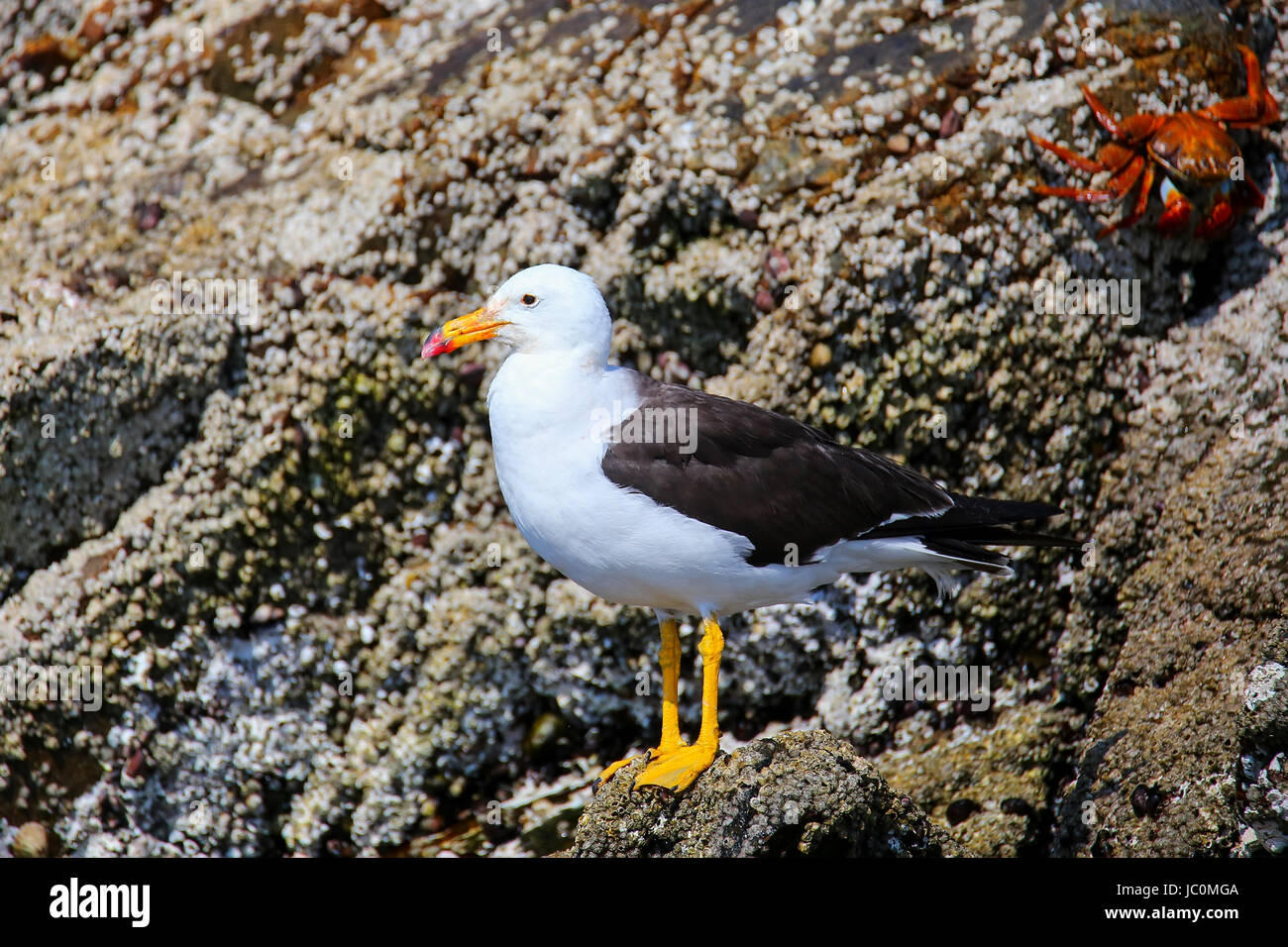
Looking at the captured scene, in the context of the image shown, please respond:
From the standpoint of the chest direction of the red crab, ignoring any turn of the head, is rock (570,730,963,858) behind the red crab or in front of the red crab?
in front

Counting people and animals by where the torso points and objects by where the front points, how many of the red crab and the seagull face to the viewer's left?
1

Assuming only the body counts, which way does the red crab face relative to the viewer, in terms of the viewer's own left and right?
facing the viewer

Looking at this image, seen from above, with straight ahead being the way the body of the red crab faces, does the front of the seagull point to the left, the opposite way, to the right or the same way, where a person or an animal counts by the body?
to the right

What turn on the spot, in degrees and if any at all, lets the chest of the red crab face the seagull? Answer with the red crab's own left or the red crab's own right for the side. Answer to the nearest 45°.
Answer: approximately 45° to the red crab's own right

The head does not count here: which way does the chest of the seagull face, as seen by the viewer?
to the viewer's left
